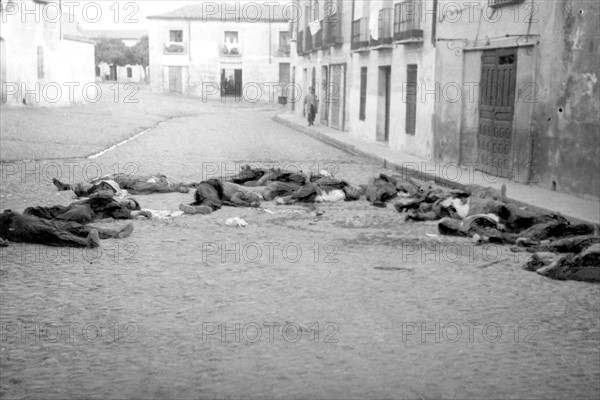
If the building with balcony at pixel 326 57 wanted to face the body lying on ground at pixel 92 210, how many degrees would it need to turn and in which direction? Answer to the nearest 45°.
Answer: approximately 45° to its left

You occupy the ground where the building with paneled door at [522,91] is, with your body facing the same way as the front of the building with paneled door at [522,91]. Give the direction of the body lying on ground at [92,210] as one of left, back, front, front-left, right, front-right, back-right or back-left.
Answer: front

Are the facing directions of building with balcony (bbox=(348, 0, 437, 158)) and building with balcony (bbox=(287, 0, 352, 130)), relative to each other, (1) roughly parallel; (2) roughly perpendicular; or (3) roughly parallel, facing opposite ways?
roughly parallel

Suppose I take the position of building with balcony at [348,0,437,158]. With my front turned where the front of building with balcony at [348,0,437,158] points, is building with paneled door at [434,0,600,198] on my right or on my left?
on my left

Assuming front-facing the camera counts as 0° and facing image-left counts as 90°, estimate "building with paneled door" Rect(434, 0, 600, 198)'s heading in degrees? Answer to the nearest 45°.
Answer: approximately 45°

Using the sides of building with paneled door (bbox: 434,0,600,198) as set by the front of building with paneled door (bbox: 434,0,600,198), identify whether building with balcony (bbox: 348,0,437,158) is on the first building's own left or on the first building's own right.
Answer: on the first building's own right

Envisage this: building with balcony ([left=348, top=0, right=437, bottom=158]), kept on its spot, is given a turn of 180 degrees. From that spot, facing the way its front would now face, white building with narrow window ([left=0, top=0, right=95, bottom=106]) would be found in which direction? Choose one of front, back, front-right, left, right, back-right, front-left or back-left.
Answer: left

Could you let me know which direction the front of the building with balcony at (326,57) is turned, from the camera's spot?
facing the viewer and to the left of the viewer

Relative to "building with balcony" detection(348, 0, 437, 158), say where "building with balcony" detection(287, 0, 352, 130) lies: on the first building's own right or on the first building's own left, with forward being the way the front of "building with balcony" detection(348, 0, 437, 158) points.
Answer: on the first building's own right

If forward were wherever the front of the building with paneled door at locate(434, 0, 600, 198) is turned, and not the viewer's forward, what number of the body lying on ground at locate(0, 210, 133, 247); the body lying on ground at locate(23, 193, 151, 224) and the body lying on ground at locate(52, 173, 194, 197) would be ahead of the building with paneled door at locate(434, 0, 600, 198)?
3

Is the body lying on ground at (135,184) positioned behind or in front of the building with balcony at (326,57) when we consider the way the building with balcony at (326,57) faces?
in front

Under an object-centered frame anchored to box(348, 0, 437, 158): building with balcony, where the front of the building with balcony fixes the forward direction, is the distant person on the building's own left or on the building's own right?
on the building's own right

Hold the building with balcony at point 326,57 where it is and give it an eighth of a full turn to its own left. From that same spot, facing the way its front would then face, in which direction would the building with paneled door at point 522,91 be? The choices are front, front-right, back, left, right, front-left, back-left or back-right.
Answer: front

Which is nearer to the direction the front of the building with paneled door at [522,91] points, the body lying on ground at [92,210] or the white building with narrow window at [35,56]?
the body lying on ground

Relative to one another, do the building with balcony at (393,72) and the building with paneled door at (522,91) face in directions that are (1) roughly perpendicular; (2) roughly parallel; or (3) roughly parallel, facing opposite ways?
roughly parallel

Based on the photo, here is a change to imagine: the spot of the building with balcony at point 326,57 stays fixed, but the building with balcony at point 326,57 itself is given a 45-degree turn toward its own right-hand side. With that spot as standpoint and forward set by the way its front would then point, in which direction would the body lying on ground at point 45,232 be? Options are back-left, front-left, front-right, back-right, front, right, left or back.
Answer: left

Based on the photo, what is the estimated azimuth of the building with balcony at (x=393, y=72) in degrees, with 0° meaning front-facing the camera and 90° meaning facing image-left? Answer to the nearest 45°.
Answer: approximately 45°
